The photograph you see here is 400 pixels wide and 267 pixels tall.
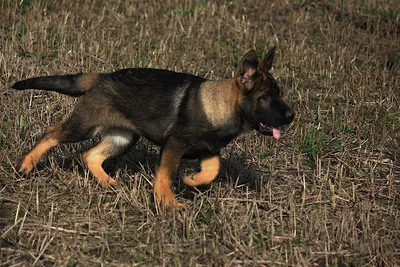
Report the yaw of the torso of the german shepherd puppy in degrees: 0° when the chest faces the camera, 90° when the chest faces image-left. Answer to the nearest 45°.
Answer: approximately 270°
